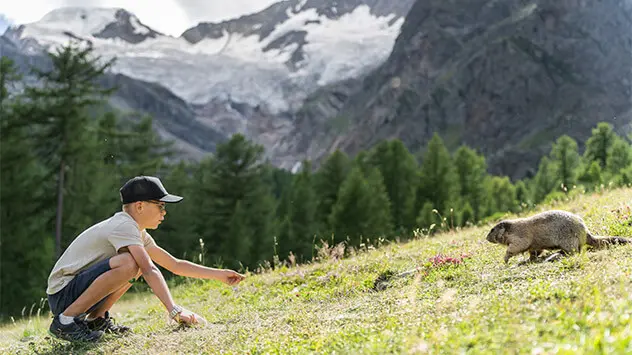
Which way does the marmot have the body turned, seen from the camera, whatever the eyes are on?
to the viewer's left

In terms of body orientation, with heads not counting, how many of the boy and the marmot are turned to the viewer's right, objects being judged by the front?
1

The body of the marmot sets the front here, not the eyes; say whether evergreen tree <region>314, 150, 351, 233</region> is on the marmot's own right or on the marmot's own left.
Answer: on the marmot's own right

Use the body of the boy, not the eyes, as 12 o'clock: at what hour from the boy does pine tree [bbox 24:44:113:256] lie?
The pine tree is roughly at 9 o'clock from the boy.

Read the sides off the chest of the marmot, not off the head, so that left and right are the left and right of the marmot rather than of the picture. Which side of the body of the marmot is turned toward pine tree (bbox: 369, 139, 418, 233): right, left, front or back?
right

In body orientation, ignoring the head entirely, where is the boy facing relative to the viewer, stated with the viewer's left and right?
facing to the right of the viewer

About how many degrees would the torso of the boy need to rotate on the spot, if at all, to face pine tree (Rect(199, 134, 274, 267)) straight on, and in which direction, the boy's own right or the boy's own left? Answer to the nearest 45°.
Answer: approximately 90° to the boy's own left

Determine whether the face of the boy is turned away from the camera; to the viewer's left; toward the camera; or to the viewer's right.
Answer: to the viewer's right

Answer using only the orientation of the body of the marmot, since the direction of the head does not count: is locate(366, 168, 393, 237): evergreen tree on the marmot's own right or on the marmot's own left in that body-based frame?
on the marmot's own right

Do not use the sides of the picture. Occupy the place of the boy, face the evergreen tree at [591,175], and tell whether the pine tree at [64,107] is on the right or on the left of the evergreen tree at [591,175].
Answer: left

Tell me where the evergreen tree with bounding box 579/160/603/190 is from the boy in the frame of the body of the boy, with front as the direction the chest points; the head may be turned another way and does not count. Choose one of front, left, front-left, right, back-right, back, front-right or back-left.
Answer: front-left

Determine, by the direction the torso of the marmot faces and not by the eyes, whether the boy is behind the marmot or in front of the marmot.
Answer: in front
